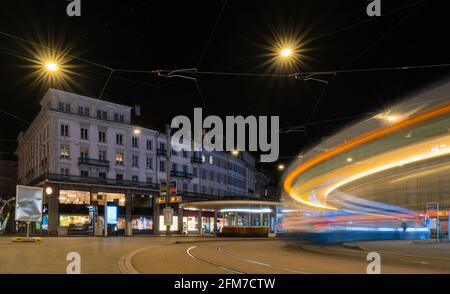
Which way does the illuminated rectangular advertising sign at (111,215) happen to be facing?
toward the camera

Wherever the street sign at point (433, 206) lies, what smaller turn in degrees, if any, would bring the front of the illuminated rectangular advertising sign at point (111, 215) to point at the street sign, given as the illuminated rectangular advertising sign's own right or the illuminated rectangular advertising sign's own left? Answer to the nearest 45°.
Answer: approximately 45° to the illuminated rectangular advertising sign's own left
